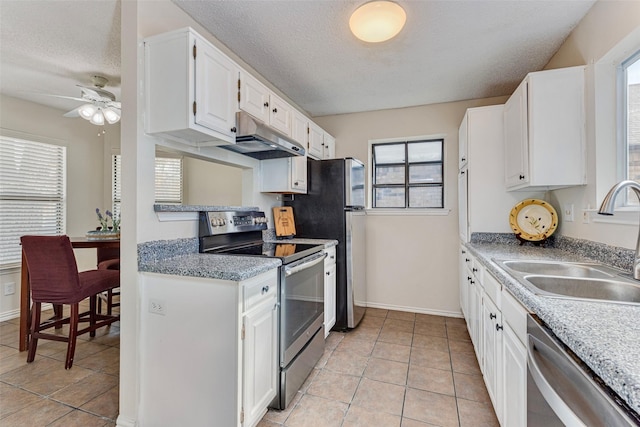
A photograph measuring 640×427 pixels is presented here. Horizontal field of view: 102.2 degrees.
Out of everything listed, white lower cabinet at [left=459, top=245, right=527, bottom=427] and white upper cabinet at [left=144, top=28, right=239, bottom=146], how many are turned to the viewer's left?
1

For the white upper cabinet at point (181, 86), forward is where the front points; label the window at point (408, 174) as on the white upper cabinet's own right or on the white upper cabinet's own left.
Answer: on the white upper cabinet's own left

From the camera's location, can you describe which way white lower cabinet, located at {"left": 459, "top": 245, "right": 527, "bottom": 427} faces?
facing to the left of the viewer

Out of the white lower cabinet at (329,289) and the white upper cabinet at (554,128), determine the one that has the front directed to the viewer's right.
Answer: the white lower cabinet

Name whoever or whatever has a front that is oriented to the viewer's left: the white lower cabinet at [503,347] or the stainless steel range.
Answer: the white lower cabinet

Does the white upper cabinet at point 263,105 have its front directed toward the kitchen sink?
yes

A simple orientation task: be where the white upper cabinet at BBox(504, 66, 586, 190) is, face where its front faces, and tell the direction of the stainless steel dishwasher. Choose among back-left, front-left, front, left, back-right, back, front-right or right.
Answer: left

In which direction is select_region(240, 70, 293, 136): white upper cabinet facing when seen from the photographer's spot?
facing the viewer and to the right of the viewer

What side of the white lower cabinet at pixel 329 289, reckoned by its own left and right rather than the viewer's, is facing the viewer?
right

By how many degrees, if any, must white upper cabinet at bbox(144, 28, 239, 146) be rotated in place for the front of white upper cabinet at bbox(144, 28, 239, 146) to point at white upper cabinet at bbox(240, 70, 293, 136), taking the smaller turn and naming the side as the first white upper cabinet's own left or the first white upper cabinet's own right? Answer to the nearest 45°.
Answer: approximately 90° to the first white upper cabinet's own left

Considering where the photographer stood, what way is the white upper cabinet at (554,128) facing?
facing to the left of the viewer

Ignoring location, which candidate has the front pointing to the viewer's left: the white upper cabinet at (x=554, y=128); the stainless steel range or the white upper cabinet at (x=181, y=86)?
the white upper cabinet at (x=554, y=128)

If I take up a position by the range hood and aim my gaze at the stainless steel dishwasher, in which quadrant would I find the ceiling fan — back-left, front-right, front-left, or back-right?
back-right

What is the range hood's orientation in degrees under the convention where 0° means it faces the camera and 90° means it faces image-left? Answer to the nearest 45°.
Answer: approximately 315°

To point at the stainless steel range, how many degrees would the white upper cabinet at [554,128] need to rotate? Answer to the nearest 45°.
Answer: approximately 45° to its left
